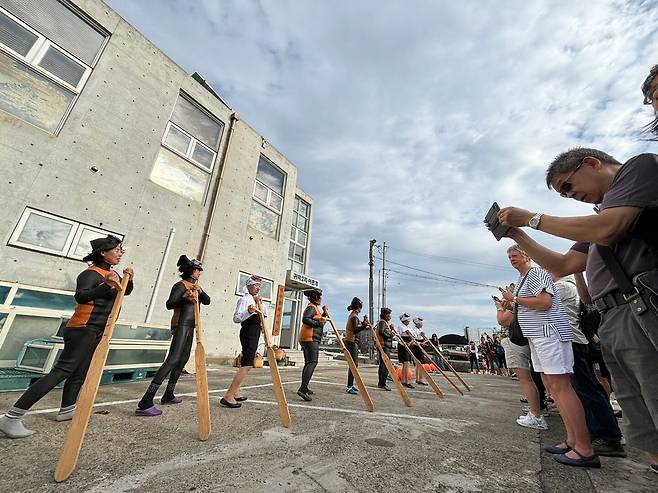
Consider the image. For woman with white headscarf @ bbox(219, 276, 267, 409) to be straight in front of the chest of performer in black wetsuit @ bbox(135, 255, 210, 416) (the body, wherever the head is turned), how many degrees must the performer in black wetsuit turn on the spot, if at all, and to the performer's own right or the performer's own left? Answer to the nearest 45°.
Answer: approximately 45° to the performer's own left

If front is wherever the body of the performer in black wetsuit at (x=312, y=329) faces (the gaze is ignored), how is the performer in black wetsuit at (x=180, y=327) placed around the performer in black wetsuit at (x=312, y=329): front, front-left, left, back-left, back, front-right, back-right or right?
back-right

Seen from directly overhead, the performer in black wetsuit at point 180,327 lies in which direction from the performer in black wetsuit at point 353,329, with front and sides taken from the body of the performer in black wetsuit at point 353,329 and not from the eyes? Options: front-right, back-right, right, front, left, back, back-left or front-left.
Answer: back-right

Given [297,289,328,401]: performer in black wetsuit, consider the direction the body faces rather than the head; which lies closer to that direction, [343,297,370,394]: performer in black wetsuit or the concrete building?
the performer in black wetsuit

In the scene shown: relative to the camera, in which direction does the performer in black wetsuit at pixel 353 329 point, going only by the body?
to the viewer's right

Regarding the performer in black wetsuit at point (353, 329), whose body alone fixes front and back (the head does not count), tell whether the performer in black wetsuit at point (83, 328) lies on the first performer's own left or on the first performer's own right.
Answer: on the first performer's own right

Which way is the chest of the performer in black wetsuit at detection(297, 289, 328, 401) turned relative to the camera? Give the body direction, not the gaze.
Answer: to the viewer's right

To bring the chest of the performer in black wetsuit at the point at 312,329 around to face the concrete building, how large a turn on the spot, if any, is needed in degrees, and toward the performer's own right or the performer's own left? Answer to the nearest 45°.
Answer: approximately 180°

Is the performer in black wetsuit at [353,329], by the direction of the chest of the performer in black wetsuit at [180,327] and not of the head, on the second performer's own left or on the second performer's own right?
on the second performer's own left
